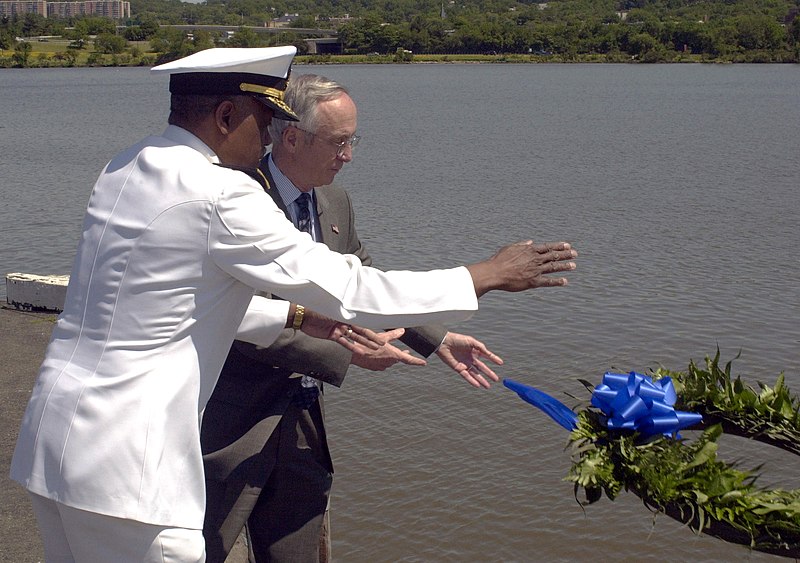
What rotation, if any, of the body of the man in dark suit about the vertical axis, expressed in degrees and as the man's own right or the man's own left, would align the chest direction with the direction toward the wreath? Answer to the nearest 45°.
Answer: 0° — they already face it

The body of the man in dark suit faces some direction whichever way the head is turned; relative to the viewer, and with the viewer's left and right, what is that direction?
facing the viewer and to the right of the viewer

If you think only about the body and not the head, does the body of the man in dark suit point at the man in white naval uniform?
no

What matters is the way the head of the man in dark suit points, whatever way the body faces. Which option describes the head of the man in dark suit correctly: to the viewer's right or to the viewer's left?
to the viewer's right

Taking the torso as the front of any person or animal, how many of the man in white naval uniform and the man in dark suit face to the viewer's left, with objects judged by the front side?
0

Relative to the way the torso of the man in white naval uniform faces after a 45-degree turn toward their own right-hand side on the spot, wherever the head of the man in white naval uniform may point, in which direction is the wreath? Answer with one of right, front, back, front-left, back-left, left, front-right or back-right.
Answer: front

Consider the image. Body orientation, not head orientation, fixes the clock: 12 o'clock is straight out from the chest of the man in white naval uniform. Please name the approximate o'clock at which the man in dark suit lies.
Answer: The man in dark suit is roughly at 11 o'clock from the man in white naval uniform.

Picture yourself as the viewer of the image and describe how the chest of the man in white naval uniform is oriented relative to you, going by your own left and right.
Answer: facing away from the viewer and to the right of the viewer
